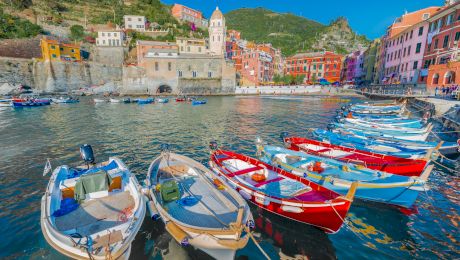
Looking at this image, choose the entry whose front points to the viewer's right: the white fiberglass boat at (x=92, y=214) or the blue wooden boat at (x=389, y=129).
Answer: the blue wooden boat

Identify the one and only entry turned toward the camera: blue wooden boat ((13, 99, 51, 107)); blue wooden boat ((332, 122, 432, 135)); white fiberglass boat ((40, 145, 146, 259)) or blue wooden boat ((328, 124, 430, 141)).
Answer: the white fiberglass boat

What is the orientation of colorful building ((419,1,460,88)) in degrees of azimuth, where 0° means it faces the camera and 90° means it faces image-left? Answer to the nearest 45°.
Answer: approximately 45°

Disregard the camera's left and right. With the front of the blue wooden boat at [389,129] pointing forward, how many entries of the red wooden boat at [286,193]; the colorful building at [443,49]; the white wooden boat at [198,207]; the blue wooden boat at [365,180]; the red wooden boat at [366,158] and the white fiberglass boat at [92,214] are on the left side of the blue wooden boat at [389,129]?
1

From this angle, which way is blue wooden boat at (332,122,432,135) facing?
to the viewer's right

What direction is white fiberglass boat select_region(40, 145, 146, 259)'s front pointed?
toward the camera

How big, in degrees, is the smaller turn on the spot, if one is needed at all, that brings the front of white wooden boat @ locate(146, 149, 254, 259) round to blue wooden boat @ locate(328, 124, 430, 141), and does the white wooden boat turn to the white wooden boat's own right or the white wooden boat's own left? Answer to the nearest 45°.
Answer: approximately 90° to the white wooden boat's own left

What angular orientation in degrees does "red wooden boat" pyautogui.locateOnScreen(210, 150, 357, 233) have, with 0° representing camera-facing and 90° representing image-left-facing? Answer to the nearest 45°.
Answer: approximately 315°

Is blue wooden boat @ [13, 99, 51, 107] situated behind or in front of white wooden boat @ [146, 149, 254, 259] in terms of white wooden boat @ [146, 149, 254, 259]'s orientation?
behind

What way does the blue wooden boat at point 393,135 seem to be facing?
to the viewer's right

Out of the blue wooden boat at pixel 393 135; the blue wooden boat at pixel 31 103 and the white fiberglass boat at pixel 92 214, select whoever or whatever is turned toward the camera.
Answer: the white fiberglass boat

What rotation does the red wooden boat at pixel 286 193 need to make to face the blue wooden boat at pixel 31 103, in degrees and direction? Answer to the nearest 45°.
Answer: approximately 180°

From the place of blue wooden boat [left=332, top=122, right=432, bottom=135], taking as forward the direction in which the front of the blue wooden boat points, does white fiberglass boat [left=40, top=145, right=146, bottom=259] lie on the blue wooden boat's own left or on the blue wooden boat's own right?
on the blue wooden boat's own right
